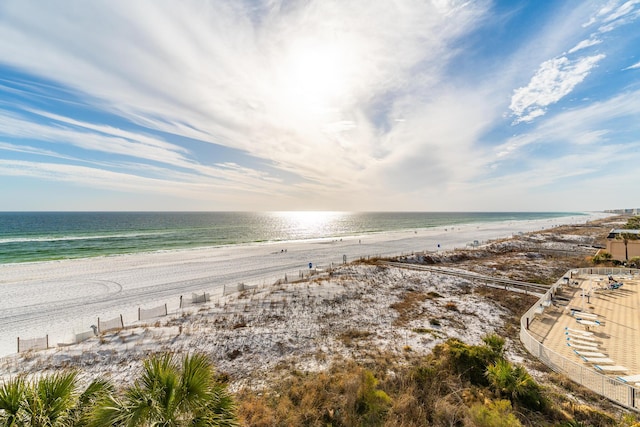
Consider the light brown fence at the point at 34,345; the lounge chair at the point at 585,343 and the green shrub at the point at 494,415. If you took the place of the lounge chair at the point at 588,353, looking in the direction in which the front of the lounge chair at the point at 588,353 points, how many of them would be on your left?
1
